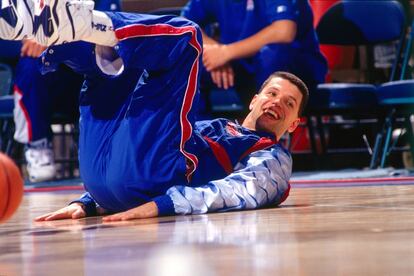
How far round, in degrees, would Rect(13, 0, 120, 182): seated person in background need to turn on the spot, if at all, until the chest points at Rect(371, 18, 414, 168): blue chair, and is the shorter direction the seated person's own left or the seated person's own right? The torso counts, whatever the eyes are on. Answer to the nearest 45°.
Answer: approximately 90° to the seated person's own left

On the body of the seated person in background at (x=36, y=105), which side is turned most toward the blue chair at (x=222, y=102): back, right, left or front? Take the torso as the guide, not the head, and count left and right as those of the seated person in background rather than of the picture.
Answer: left

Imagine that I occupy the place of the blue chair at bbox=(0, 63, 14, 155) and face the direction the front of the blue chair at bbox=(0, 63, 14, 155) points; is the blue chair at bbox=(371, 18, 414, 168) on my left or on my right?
on my left

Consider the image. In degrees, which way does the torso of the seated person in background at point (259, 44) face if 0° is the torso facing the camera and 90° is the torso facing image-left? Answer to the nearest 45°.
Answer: approximately 45°

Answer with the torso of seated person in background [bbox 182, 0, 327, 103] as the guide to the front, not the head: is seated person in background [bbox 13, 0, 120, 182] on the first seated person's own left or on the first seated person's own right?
on the first seated person's own right

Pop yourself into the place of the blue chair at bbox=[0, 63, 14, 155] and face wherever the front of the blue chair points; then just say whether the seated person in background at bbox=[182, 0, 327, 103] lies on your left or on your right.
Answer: on your left

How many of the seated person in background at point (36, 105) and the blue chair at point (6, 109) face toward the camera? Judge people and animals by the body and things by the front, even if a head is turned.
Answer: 2

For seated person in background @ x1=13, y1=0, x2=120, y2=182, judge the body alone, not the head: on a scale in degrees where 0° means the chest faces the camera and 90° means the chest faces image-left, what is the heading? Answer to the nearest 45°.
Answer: approximately 0°

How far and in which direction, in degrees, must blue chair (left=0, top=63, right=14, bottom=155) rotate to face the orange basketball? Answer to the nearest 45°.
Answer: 0° — it already faces it
